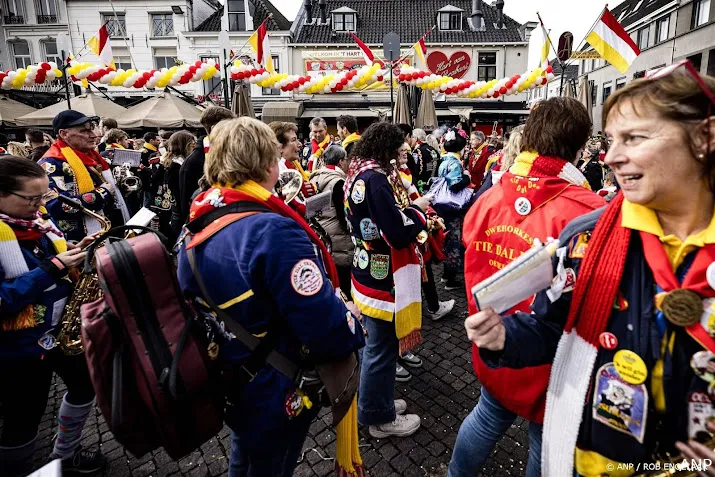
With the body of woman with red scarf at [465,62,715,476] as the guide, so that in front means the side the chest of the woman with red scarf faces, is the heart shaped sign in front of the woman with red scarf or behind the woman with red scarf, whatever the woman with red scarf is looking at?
behind

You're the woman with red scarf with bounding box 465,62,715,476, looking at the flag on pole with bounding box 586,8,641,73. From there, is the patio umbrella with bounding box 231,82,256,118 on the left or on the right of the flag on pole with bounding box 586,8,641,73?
left

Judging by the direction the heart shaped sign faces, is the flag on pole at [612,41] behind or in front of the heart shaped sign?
in front

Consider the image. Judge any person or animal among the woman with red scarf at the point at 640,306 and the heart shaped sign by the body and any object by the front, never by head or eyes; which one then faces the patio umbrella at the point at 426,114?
the heart shaped sign

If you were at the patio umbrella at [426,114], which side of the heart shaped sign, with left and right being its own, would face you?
front

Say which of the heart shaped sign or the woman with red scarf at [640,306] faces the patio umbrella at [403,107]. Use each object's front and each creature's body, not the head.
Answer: the heart shaped sign

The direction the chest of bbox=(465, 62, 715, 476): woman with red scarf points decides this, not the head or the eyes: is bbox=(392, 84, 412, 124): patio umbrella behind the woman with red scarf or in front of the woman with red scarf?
behind

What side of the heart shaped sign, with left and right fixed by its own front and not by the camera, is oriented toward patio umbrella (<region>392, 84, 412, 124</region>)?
front
